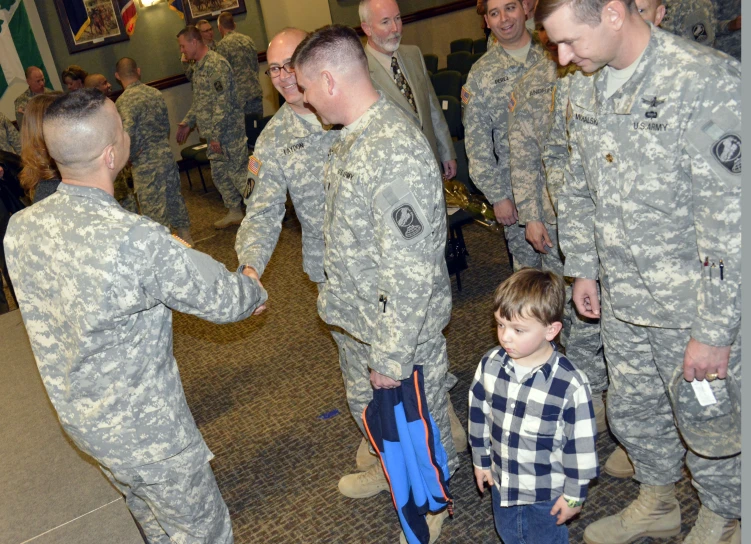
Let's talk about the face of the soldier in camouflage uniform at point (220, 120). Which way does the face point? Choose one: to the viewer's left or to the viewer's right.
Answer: to the viewer's left

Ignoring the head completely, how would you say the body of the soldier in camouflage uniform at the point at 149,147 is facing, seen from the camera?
away from the camera

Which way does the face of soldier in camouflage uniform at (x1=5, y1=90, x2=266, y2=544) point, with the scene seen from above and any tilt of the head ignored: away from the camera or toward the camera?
away from the camera

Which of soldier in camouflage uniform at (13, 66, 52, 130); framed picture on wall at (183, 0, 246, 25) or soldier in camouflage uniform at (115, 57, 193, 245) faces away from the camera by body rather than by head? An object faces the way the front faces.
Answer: soldier in camouflage uniform at (115, 57, 193, 245)

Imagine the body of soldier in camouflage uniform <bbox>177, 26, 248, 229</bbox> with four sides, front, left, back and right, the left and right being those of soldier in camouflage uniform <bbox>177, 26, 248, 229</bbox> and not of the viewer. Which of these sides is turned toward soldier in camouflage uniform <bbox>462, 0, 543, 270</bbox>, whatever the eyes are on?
left
